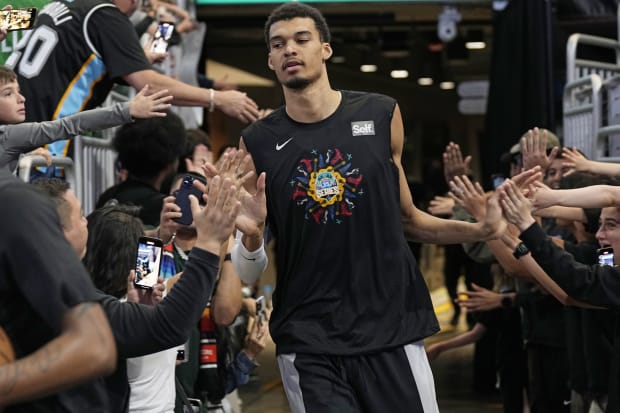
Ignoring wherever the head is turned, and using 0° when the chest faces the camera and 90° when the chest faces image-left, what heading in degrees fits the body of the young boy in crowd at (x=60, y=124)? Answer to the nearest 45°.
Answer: approximately 270°

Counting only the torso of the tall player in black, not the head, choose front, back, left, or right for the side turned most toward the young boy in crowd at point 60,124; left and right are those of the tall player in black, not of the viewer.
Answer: right

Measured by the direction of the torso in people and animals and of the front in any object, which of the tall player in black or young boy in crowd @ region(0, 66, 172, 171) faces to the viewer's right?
the young boy in crowd

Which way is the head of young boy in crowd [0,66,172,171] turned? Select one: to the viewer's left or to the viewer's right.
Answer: to the viewer's right

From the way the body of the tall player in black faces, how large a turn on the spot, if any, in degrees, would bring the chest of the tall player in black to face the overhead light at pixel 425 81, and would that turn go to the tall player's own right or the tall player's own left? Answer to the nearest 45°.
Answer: approximately 180°

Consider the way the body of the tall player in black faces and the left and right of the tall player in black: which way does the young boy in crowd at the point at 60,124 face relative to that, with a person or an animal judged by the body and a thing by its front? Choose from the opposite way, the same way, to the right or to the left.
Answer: to the left

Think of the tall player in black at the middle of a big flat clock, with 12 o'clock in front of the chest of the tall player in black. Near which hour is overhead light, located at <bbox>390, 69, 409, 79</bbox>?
The overhead light is roughly at 6 o'clock from the tall player in black.

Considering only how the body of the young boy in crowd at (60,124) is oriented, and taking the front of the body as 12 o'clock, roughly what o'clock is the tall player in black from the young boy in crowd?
The tall player in black is roughly at 1 o'clock from the young boy in crowd.

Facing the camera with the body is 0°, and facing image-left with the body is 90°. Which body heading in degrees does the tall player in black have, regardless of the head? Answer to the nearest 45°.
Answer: approximately 0°

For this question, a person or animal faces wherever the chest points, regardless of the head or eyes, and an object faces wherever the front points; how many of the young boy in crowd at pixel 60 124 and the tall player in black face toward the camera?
1

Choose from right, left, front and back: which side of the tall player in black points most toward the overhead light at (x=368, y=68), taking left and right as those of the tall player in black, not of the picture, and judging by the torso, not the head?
back
